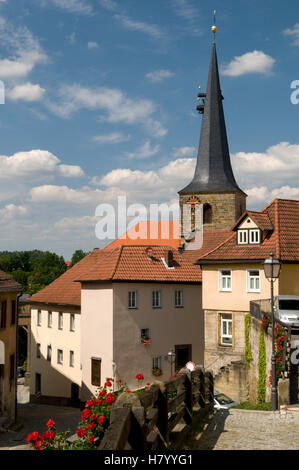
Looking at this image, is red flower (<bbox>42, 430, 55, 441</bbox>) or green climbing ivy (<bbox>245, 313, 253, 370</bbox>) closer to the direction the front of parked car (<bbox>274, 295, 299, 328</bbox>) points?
the red flower

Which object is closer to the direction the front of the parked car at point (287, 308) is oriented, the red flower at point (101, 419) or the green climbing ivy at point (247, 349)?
the red flower

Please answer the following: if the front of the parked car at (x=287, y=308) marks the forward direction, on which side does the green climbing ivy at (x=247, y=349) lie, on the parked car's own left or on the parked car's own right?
on the parked car's own right

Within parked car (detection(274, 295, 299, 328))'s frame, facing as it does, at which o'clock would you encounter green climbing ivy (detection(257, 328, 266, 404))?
The green climbing ivy is roughly at 1 o'clock from the parked car.

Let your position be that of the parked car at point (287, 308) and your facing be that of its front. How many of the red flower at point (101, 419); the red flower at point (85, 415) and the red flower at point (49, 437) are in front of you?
3

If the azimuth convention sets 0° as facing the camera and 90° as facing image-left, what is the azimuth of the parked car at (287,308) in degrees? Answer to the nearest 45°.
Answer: approximately 0°

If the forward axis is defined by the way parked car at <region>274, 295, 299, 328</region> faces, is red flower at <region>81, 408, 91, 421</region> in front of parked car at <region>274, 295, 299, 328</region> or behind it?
in front

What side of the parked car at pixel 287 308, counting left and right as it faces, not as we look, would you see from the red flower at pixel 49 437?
front
